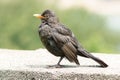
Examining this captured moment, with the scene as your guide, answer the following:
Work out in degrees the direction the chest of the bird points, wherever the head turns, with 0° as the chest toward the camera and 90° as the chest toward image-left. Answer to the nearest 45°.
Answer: approximately 90°
